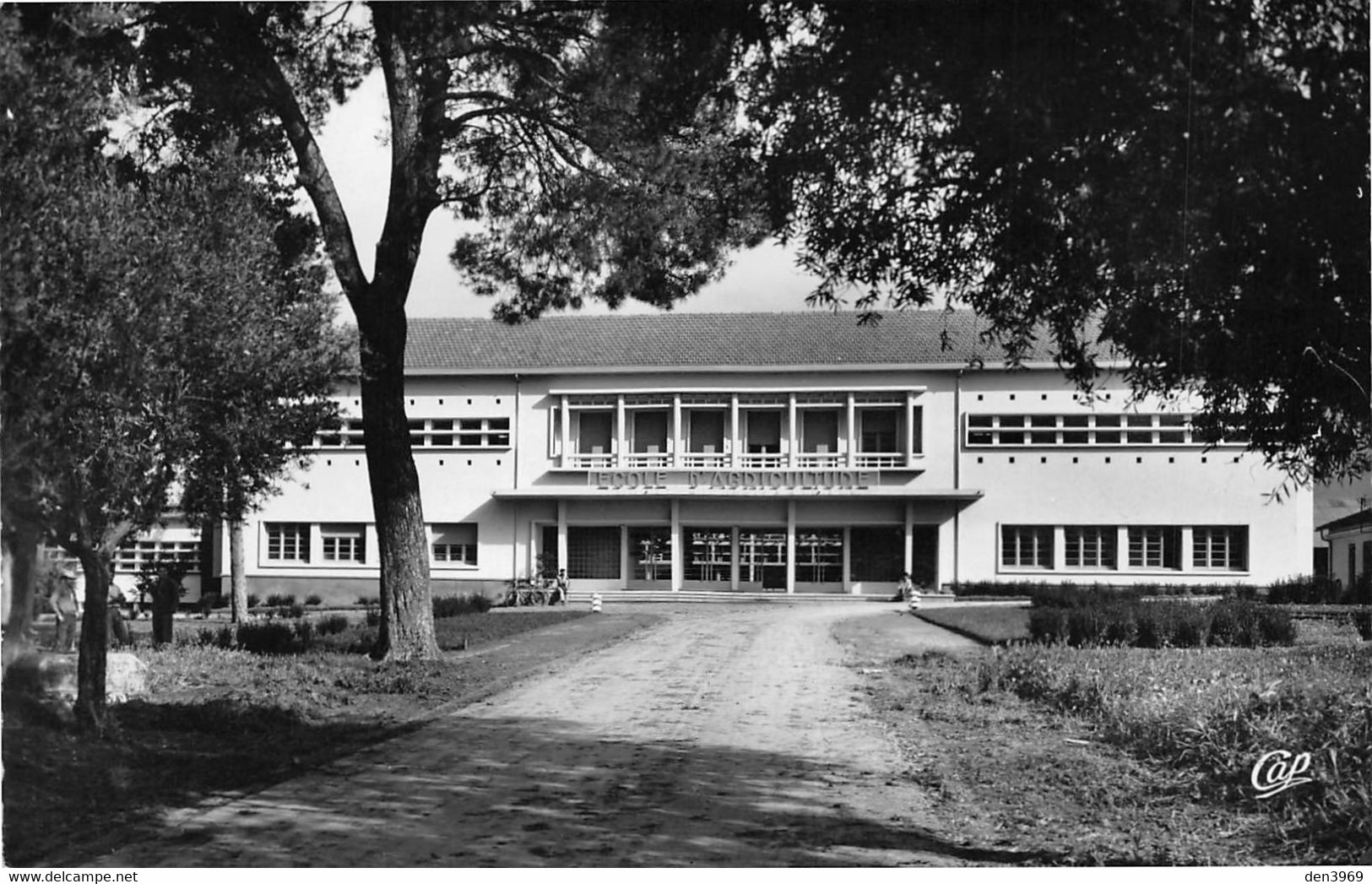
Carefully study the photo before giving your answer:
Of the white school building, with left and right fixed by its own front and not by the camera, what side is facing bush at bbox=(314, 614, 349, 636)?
front

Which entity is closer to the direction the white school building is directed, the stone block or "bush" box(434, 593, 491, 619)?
the stone block

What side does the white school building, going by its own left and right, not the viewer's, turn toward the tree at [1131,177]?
front

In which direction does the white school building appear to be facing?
toward the camera
